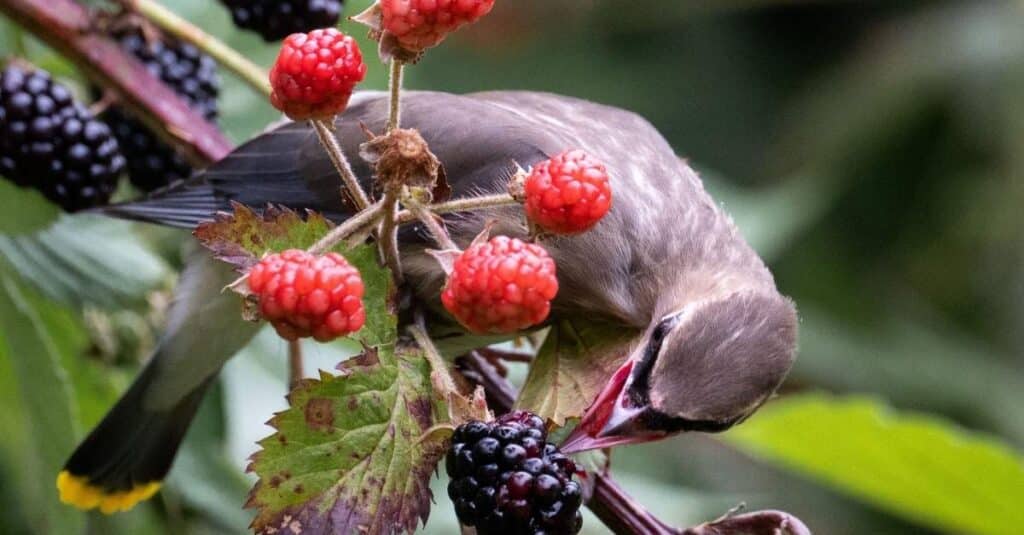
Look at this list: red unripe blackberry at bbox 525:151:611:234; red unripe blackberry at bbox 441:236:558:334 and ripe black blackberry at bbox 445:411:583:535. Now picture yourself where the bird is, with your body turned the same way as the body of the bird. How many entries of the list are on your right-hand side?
3

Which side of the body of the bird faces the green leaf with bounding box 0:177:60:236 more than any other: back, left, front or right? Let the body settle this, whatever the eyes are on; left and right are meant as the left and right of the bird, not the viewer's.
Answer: back

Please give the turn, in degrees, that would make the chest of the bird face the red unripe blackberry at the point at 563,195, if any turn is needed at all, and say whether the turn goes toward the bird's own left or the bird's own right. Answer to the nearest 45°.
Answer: approximately 90° to the bird's own right

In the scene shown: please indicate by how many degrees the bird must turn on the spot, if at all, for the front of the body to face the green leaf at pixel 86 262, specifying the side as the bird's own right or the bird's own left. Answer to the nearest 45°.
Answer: approximately 180°

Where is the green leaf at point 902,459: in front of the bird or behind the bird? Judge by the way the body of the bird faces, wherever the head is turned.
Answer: in front

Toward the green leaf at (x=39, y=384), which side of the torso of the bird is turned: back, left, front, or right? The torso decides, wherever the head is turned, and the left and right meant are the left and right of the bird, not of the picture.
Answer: back

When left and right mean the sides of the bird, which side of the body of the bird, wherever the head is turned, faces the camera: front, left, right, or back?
right
